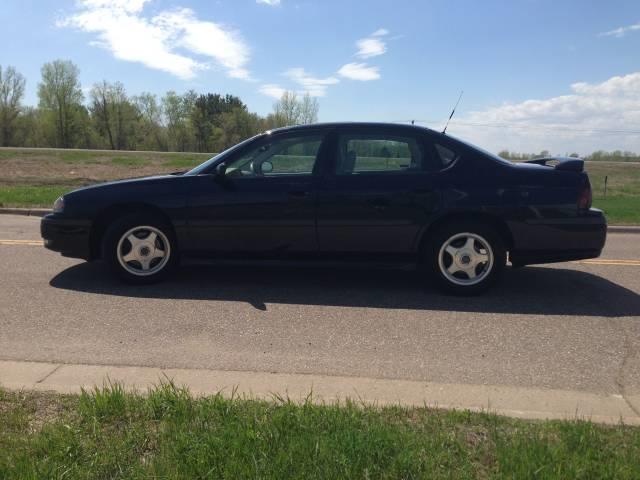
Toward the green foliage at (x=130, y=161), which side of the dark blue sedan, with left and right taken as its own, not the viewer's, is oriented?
right

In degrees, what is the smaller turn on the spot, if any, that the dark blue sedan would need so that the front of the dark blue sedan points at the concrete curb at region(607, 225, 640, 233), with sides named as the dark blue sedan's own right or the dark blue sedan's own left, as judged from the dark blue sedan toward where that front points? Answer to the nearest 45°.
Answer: approximately 135° to the dark blue sedan's own right

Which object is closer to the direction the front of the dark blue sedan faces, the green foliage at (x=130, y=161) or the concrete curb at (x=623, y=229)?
the green foliage

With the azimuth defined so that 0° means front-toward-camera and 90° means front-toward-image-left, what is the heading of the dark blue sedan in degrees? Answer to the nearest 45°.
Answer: approximately 90°
